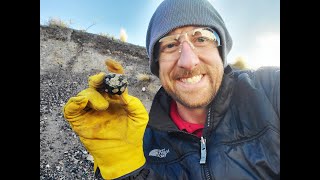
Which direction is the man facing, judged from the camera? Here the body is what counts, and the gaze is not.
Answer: toward the camera

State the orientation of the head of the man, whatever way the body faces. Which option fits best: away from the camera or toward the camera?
toward the camera
